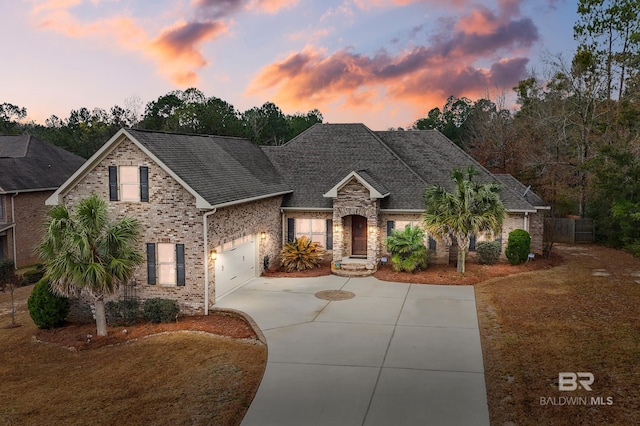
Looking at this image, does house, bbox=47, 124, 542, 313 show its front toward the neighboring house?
no

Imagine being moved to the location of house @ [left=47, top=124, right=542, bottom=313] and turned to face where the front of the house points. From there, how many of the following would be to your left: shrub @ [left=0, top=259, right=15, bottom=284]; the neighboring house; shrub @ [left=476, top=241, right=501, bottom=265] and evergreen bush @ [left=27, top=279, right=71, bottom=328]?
1

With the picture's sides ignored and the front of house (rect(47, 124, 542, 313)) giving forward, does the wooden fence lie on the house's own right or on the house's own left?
on the house's own left

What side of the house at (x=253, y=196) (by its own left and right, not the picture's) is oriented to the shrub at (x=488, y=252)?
left

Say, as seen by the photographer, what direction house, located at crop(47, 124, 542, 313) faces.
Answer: facing the viewer

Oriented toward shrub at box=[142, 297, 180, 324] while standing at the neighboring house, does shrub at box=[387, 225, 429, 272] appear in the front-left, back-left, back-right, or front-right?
front-left

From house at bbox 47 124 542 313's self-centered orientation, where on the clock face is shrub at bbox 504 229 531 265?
The shrub is roughly at 9 o'clock from the house.

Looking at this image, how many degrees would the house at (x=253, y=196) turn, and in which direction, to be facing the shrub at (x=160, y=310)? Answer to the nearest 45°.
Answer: approximately 45° to its right

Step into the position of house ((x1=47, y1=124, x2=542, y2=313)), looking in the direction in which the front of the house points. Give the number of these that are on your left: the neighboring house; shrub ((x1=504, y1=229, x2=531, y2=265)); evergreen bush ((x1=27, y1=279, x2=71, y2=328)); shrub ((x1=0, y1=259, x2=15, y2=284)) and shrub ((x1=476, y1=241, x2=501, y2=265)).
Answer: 2

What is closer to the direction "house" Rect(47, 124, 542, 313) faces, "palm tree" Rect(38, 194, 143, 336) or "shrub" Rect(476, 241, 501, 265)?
the palm tree

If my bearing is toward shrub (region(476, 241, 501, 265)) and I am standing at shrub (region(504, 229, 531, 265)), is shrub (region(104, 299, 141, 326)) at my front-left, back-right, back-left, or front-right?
front-left

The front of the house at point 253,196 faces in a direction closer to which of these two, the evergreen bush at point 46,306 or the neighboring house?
the evergreen bush
